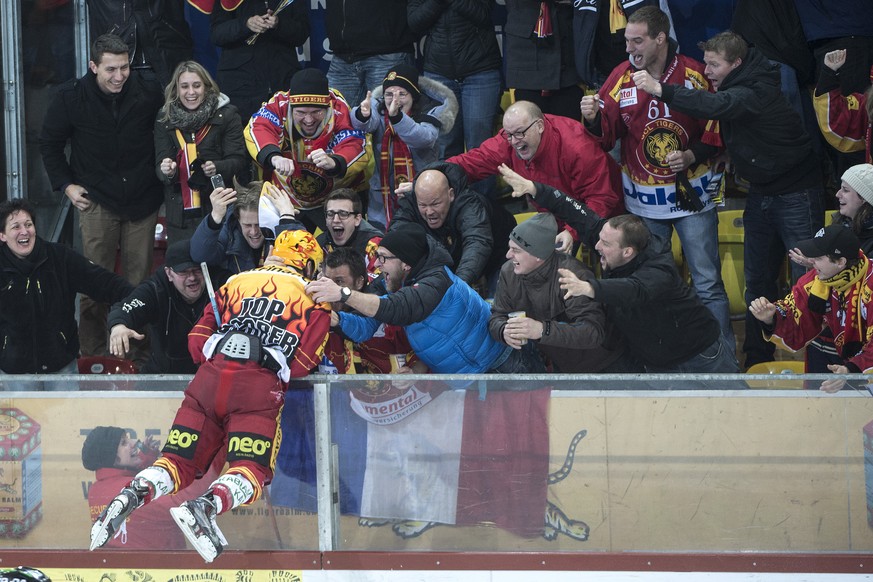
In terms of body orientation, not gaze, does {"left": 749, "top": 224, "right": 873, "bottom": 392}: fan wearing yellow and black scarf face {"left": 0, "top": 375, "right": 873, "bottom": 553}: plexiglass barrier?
yes

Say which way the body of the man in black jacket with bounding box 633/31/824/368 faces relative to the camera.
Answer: to the viewer's left

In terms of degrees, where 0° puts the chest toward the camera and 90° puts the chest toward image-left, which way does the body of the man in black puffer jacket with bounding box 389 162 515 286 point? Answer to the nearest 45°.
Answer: approximately 45°
